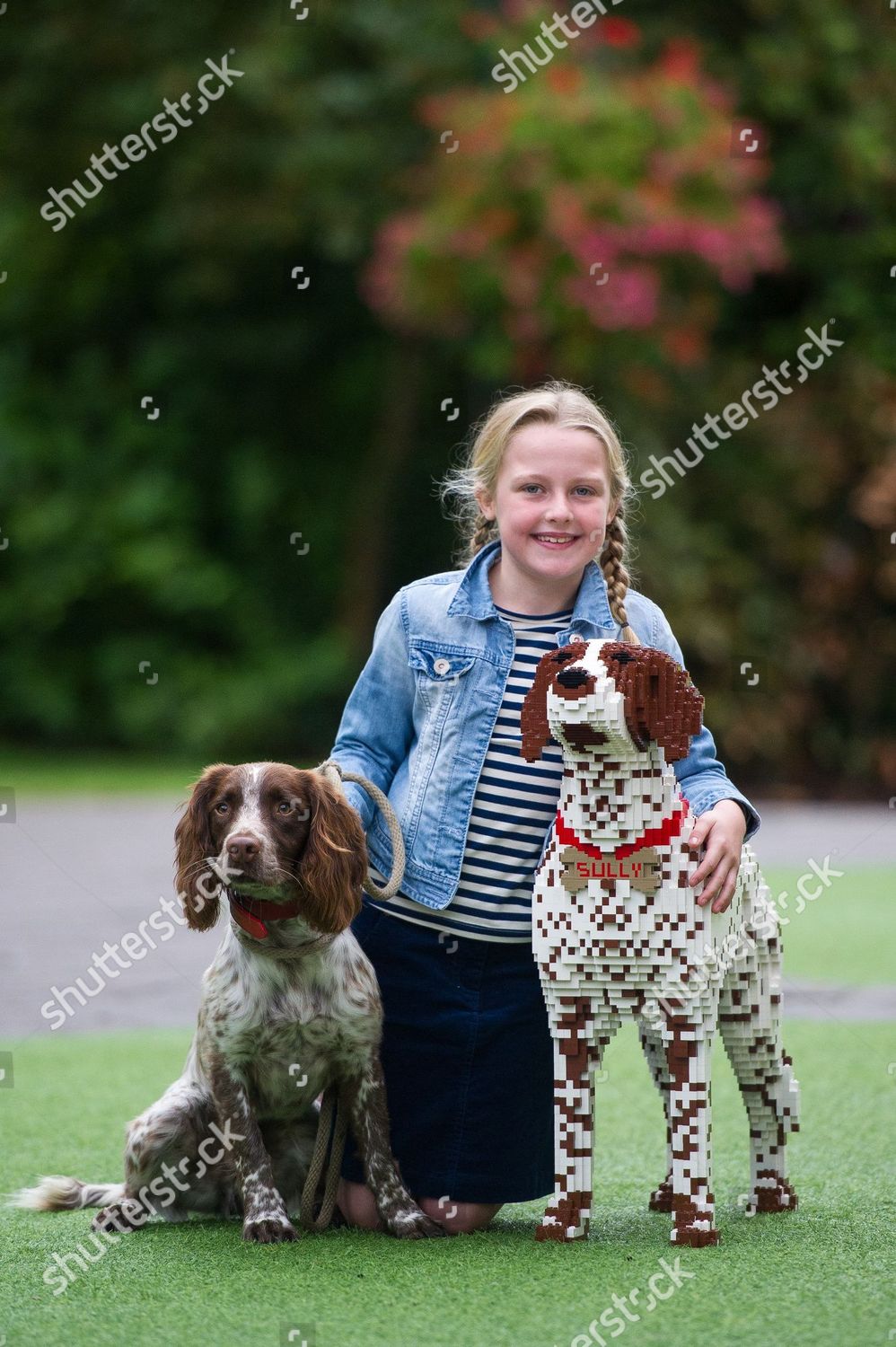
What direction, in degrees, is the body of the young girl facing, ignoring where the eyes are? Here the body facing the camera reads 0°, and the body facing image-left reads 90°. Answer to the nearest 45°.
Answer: approximately 0°
